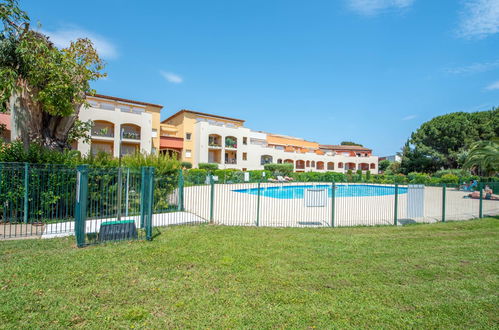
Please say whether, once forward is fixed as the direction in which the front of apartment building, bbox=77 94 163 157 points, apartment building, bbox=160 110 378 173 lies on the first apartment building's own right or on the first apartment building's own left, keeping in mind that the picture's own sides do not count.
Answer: on the first apartment building's own left

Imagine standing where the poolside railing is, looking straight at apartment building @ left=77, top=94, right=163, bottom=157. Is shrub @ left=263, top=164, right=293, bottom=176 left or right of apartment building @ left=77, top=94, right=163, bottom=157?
right

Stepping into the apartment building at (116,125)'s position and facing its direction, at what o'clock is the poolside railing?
The poolside railing is roughly at 12 o'clock from the apartment building.

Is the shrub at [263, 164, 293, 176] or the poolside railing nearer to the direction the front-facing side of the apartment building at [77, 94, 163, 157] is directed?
the poolside railing

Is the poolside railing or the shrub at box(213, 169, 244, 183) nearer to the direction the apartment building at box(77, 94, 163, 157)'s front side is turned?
the poolside railing

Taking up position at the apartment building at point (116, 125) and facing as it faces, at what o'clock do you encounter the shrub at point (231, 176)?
The shrub is roughly at 10 o'clock from the apartment building.

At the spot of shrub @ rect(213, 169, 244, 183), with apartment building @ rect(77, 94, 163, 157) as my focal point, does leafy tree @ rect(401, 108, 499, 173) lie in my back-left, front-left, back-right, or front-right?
back-right

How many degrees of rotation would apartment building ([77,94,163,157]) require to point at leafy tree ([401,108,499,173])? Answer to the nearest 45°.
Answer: approximately 90° to its left

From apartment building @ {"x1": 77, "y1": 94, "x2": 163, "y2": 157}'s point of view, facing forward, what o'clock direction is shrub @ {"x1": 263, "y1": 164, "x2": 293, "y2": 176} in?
The shrub is roughly at 9 o'clock from the apartment building.

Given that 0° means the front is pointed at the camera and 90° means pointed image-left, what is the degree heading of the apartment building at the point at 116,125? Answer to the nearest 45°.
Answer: approximately 0°
